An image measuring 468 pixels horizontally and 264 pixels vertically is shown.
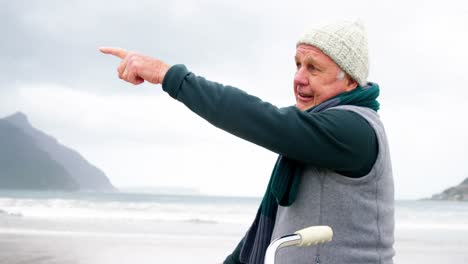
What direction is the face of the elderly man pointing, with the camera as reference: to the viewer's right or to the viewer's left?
to the viewer's left

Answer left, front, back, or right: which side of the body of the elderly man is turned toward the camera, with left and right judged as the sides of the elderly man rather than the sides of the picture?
left
